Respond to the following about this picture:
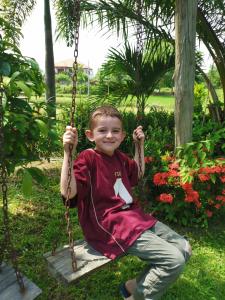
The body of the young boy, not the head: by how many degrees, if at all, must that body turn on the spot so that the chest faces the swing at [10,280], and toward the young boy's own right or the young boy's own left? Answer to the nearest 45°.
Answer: approximately 90° to the young boy's own right

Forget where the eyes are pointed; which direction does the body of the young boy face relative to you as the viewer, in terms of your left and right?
facing the viewer and to the right of the viewer

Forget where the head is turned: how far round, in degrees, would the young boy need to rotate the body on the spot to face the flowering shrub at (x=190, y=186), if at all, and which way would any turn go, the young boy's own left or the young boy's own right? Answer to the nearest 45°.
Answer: approximately 90° to the young boy's own left

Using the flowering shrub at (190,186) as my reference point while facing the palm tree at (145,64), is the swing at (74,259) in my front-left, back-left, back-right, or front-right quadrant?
back-left

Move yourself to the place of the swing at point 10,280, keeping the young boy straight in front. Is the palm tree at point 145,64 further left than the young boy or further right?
left

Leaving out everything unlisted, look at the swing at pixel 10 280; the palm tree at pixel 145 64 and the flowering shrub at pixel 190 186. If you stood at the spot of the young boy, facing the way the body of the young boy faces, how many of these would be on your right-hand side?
1

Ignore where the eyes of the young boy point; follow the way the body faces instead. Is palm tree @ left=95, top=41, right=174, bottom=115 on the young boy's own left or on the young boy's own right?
on the young boy's own left
